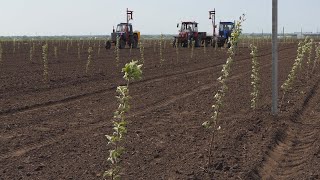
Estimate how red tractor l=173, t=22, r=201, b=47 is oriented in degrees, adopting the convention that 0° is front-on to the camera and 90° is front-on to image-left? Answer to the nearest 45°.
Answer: approximately 45°
